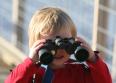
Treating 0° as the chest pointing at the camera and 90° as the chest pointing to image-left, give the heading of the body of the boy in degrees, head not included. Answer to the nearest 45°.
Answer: approximately 0°
